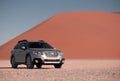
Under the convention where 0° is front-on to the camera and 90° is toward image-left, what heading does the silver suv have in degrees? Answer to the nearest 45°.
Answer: approximately 315°
